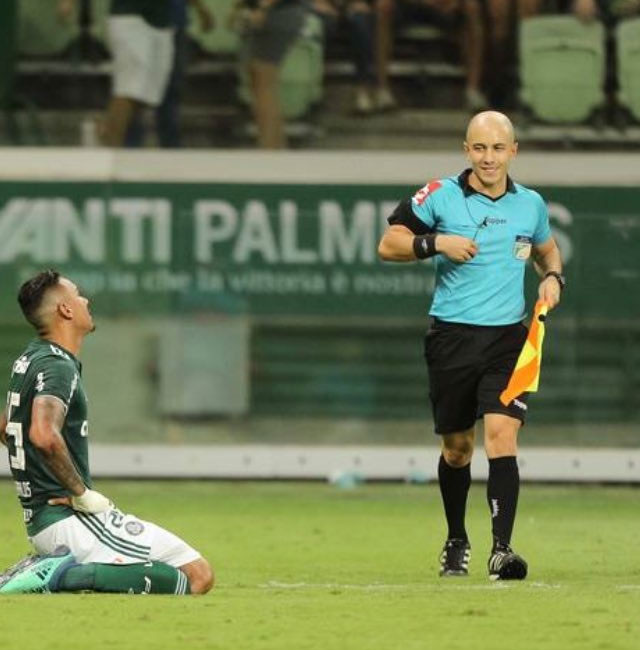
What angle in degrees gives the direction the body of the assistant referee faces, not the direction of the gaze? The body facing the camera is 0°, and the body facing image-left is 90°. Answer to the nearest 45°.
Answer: approximately 0°

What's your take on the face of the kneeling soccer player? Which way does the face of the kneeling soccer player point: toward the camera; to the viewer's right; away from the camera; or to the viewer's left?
to the viewer's right

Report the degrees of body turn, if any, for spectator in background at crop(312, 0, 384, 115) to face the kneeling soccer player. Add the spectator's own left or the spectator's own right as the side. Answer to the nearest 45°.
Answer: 0° — they already face them

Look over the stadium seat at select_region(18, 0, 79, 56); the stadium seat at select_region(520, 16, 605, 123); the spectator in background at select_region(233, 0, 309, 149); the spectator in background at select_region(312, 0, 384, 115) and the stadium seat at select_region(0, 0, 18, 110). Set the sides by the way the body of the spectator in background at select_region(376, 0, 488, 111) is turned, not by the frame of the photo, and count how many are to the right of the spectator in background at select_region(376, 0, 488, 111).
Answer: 4

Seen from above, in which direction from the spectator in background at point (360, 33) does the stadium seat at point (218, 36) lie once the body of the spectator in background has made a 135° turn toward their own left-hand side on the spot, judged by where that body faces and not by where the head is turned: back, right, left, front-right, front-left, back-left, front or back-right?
back-left

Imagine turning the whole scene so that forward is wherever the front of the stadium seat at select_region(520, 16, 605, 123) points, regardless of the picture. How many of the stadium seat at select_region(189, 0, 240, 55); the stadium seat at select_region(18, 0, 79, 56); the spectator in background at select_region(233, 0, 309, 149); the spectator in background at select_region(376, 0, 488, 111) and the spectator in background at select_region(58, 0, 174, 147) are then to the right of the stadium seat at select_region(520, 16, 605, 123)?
5

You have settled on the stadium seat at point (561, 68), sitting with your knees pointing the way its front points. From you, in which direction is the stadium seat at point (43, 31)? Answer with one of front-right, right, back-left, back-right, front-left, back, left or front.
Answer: right

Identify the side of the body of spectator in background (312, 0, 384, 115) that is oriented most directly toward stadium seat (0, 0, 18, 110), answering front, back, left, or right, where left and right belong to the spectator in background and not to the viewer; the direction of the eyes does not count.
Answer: right
